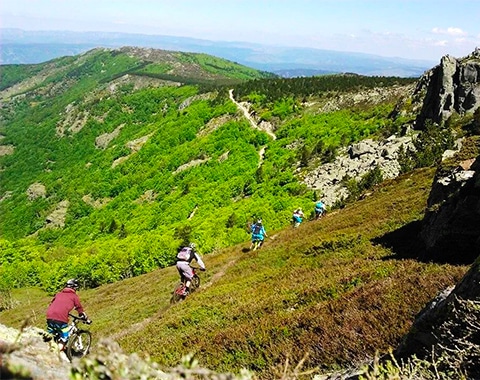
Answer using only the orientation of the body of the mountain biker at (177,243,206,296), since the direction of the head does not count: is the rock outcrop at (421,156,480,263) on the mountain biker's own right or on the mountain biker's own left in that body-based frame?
on the mountain biker's own right

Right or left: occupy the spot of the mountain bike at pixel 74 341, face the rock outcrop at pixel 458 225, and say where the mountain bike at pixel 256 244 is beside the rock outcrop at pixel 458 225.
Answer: left

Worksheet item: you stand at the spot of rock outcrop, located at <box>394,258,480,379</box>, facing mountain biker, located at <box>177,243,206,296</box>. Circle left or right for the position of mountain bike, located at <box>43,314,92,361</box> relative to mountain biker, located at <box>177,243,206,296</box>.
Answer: left
